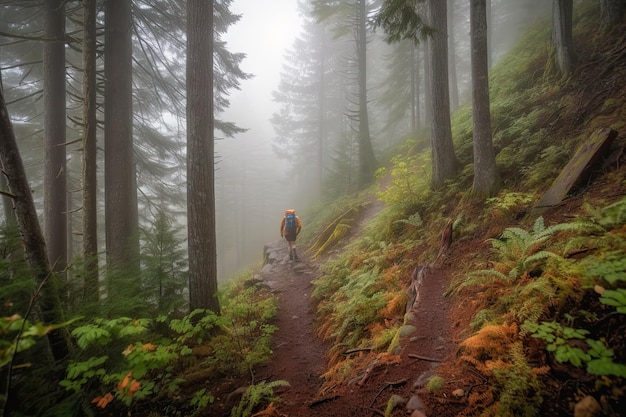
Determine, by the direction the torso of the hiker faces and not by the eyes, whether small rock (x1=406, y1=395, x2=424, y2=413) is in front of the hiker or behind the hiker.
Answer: behind

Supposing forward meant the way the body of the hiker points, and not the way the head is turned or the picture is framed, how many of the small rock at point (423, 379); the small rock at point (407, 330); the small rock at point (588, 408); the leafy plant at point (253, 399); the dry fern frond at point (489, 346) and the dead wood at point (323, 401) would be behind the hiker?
6

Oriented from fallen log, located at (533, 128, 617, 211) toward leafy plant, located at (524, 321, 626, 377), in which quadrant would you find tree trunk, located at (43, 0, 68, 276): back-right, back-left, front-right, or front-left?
front-right

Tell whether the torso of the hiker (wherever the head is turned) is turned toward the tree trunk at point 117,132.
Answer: no

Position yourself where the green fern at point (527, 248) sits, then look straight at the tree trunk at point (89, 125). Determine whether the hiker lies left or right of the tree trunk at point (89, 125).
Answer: right

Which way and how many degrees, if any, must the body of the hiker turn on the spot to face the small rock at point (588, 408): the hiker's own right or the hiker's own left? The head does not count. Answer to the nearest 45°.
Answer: approximately 180°

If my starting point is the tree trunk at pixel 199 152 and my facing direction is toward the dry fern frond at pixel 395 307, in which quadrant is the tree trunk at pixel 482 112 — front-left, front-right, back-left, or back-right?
front-left

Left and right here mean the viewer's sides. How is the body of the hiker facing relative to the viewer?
facing away from the viewer

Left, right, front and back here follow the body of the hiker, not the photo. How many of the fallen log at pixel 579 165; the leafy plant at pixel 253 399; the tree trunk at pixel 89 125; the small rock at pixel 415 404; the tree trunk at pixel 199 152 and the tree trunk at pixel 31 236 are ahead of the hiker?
0

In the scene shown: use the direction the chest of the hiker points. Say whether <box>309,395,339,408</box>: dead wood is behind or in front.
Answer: behind

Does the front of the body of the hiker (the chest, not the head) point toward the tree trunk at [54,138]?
no

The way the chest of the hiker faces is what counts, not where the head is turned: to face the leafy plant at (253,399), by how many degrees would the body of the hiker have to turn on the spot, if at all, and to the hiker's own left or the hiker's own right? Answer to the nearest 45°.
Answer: approximately 180°

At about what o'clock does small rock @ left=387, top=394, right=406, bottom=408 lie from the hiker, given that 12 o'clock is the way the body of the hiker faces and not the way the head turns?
The small rock is roughly at 6 o'clock from the hiker.

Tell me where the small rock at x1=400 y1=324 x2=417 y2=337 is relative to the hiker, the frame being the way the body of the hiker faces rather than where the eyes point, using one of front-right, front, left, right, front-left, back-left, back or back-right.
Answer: back

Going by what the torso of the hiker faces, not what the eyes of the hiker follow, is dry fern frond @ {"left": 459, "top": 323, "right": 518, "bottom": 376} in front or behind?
behind
